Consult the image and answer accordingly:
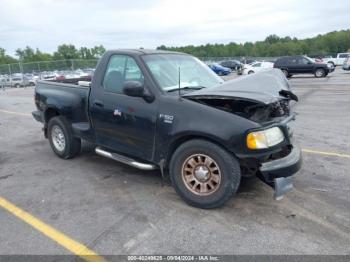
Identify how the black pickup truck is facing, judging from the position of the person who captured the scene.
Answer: facing the viewer and to the right of the viewer

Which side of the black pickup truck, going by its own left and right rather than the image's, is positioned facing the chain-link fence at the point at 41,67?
back

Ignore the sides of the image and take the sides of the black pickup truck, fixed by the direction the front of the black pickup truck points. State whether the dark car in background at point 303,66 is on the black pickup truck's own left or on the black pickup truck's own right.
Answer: on the black pickup truck's own left

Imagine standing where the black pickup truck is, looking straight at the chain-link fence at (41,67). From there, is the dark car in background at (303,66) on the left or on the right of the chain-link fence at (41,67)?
right
